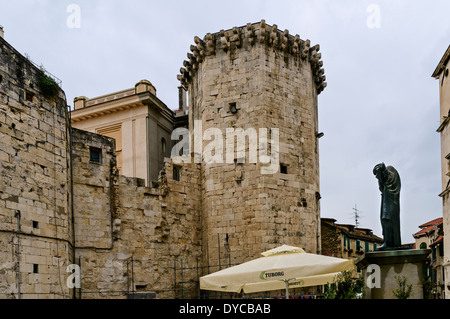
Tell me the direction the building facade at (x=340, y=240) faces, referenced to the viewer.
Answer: facing the viewer and to the right of the viewer

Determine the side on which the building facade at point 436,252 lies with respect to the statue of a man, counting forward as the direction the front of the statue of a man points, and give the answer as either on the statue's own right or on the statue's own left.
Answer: on the statue's own right

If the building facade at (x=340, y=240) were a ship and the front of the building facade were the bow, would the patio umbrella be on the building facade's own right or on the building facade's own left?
on the building facade's own right

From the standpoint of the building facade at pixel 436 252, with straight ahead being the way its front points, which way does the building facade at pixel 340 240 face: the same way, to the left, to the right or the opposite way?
to the left

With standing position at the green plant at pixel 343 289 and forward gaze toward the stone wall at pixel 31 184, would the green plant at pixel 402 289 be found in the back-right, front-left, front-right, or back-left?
back-left

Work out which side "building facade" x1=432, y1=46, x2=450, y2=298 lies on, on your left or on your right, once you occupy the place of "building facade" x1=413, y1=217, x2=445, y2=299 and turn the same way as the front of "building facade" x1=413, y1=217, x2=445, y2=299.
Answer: on your left

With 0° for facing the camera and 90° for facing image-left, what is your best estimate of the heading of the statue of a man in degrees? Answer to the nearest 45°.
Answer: approximately 90°

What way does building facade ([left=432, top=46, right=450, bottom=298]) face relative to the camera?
to the viewer's left
